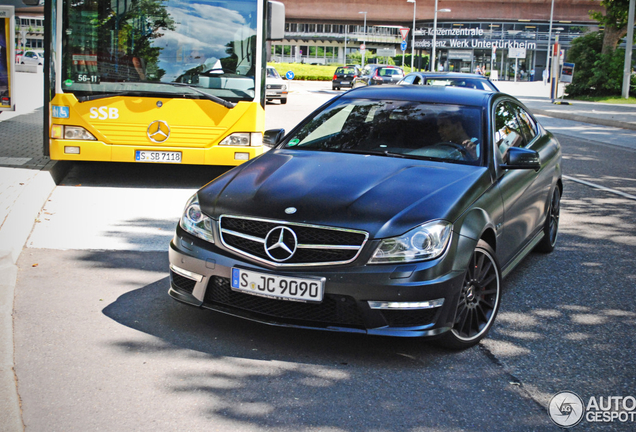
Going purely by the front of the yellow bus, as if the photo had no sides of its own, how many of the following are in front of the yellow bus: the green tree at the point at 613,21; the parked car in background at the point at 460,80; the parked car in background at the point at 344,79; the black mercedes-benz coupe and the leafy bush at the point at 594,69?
1

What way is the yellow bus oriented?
toward the camera

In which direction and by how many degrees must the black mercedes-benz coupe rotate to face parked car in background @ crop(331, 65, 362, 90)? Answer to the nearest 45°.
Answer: approximately 135° to its right

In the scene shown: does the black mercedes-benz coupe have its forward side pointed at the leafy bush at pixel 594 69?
no

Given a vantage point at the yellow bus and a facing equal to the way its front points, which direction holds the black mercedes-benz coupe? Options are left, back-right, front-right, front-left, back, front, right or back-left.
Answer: front

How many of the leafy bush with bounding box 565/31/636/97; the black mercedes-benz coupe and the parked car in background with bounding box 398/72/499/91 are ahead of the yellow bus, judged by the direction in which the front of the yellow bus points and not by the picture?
1

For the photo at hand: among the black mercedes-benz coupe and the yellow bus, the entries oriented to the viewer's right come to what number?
0

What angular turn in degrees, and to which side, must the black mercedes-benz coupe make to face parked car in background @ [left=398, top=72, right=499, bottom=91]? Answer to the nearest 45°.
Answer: approximately 135° to its right

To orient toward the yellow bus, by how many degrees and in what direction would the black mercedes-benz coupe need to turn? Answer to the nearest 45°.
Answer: approximately 90° to its right

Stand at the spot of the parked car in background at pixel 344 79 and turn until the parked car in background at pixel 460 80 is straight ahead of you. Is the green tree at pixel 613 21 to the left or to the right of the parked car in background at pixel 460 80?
left

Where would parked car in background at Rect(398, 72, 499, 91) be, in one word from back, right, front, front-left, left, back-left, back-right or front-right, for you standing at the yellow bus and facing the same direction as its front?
back-left

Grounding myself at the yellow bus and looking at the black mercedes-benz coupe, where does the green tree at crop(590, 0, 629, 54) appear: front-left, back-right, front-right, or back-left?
back-left

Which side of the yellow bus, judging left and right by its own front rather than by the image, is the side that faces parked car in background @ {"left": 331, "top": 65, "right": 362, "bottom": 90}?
back

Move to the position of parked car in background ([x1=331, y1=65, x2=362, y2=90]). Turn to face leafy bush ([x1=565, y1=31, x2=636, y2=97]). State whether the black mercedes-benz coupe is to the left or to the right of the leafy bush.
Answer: right

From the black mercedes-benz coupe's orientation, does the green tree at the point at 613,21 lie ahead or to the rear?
to the rear

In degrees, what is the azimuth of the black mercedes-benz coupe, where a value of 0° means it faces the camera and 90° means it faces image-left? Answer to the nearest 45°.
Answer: approximately 45°
